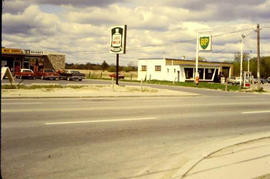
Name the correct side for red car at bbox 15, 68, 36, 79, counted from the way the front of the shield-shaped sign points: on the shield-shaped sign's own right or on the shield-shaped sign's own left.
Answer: on the shield-shaped sign's own right

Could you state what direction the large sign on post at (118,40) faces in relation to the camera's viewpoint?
facing the viewer and to the left of the viewer

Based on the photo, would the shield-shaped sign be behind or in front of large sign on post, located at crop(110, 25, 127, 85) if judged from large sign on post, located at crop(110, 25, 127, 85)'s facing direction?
behind

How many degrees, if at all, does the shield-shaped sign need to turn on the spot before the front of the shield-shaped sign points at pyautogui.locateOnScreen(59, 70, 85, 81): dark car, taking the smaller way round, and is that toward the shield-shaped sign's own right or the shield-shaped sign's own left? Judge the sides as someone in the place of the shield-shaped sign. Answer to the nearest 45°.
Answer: approximately 90° to the shield-shaped sign's own right

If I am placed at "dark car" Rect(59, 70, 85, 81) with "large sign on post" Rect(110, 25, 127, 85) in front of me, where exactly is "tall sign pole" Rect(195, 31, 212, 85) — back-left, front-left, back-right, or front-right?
front-left

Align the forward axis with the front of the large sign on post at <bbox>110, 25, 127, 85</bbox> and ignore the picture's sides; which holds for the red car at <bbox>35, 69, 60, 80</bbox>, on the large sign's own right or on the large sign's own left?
on the large sign's own right

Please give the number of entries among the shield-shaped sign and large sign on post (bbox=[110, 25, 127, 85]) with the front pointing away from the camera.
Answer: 0

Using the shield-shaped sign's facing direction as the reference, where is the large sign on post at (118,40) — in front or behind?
in front

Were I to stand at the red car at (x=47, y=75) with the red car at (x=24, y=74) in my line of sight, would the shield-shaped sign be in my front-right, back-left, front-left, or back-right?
back-left

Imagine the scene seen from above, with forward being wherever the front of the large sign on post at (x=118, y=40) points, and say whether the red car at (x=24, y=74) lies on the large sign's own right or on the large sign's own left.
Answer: on the large sign's own right

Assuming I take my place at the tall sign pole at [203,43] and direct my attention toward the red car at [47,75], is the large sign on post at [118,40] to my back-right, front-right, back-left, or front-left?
front-left

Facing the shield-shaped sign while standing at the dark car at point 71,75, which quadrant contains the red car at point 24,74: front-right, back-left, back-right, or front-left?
back-right

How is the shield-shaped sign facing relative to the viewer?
toward the camera
